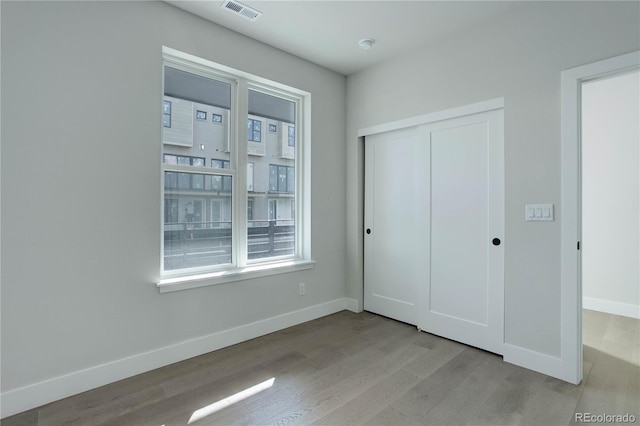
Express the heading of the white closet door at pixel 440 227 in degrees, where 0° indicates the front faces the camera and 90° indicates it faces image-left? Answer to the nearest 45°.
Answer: approximately 45°

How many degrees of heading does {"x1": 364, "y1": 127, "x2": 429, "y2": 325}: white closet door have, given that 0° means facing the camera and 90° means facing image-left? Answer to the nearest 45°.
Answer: approximately 45°
